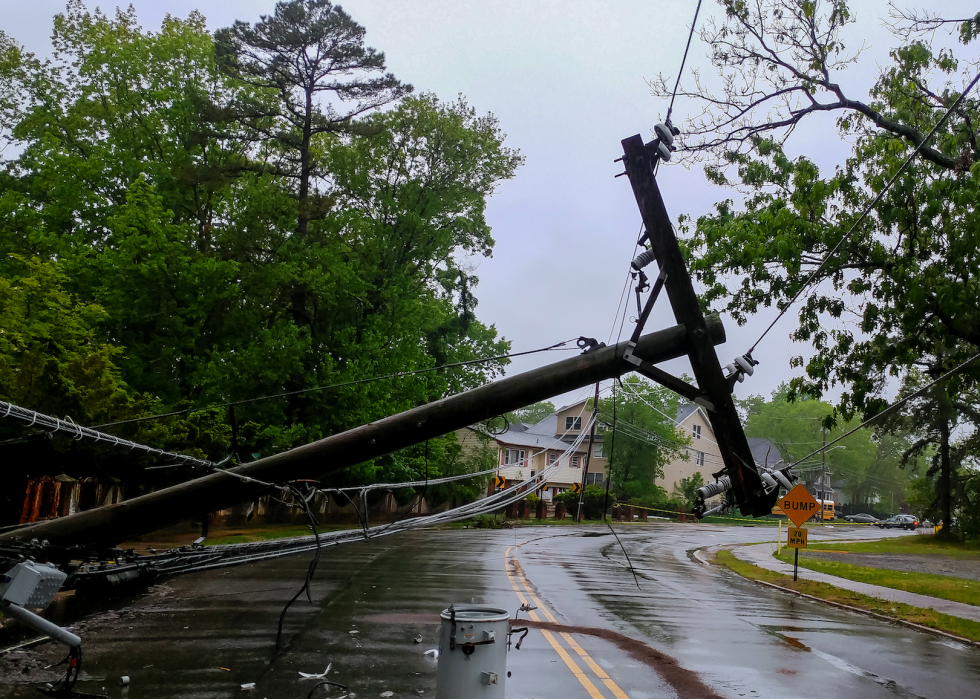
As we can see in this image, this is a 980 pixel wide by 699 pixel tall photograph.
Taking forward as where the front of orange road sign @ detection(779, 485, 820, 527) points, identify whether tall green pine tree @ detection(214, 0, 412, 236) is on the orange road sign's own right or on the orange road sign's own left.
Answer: on the orange road sign's own right

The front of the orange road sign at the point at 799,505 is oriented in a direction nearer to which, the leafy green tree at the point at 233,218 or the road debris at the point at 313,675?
the road debris

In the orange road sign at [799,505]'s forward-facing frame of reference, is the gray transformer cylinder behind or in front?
in front

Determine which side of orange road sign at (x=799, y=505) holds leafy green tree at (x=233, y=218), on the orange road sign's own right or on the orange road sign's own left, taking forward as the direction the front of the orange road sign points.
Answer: on the orange road sign's own right

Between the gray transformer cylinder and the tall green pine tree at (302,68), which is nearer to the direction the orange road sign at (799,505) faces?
the gray transformer cylinder

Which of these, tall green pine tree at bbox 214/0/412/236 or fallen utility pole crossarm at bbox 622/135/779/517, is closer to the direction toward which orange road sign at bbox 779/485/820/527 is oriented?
the fallen utility pole crossarm

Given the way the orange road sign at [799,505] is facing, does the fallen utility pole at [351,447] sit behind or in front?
in front

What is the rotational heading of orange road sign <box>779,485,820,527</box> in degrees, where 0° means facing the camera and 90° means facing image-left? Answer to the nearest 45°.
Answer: approximately 0°
